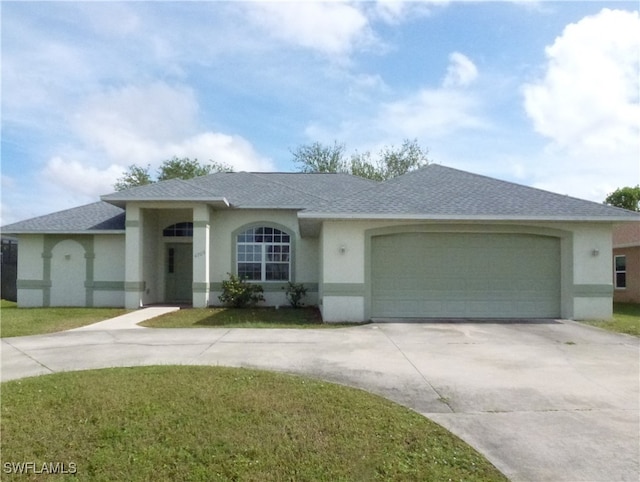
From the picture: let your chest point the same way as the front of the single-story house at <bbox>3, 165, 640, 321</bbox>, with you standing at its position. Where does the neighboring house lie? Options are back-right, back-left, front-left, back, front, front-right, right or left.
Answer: back-left

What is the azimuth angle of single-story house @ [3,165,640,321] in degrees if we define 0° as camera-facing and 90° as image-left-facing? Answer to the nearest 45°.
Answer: approximately 0°

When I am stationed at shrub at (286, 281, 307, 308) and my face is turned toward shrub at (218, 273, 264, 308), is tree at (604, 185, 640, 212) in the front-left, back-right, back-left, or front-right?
back-right

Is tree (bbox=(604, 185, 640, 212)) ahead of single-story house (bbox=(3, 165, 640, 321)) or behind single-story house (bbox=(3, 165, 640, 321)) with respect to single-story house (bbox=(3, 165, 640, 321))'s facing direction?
behind
